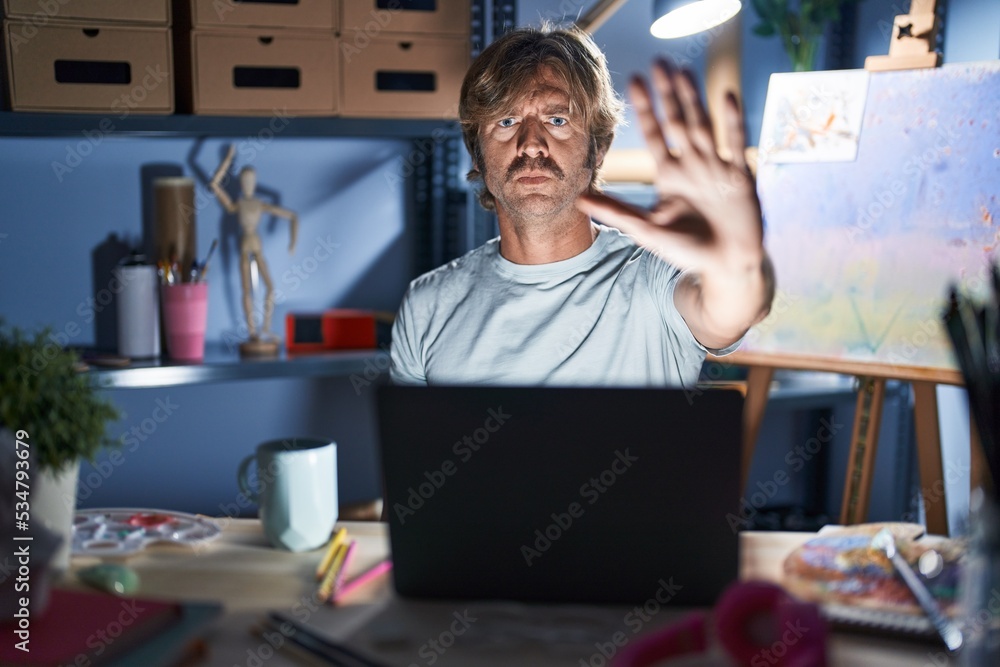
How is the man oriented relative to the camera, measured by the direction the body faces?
toward the camera

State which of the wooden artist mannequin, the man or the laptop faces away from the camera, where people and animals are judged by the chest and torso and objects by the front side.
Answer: the laptop

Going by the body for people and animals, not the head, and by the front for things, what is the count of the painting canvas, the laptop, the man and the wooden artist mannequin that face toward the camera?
3

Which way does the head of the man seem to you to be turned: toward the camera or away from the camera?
toward the camera

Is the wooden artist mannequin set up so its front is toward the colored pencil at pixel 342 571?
yes

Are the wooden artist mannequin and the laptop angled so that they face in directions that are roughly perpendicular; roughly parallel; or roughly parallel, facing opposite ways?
roughly parallel, facing opposite ways

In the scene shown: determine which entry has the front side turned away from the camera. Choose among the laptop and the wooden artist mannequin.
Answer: the laptop

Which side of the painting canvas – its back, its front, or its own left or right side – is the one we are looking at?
front

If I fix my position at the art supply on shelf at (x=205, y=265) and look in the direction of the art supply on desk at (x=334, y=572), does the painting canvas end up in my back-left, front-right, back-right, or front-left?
front-left

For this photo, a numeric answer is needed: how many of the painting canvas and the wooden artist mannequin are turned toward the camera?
2

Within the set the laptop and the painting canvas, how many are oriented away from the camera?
1

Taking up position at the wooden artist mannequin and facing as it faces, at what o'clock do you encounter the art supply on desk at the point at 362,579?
The art supply on desk is roughly at 12 o'clock from the wooden artist mannequin.

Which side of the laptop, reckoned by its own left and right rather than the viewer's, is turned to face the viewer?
back

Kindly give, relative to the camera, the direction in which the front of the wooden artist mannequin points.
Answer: facing the viewer

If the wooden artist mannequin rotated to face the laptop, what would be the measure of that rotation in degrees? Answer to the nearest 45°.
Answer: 0° — it already faces it

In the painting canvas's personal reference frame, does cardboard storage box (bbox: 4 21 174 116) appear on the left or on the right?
on its right

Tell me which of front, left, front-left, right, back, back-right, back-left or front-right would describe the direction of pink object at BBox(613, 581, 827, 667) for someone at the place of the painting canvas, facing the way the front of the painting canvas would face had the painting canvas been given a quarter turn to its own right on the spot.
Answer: left

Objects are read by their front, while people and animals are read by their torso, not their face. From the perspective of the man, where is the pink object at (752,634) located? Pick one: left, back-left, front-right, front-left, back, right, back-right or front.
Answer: front

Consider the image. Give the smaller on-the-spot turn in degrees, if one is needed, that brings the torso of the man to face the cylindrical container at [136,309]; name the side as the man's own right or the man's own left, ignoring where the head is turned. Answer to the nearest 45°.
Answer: approximately 135° to the man's own right

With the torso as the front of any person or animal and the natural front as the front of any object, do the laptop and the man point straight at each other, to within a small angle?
yes

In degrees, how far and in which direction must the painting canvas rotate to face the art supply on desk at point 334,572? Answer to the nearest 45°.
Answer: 0° — it already faces it
